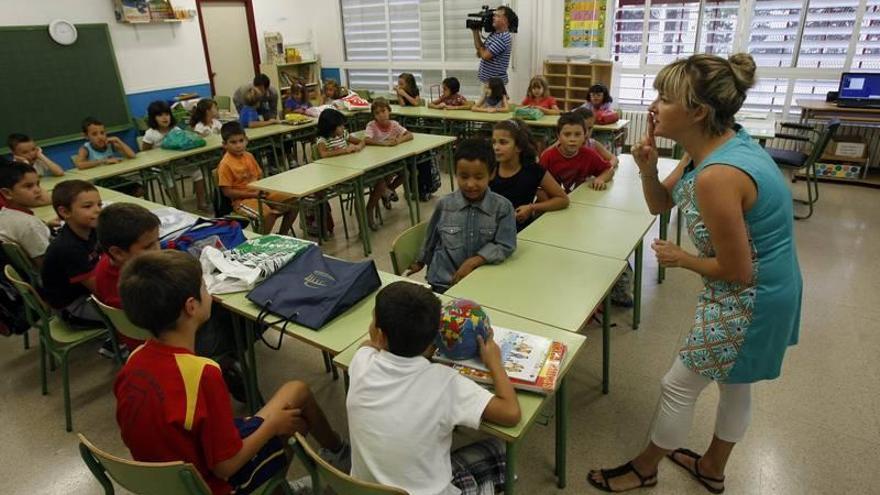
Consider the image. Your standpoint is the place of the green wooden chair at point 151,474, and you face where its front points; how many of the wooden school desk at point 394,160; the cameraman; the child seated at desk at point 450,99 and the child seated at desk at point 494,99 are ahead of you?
4

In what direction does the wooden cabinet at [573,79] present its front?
toward the camera

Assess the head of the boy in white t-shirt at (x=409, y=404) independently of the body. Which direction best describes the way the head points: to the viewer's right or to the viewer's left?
to the viewer's right

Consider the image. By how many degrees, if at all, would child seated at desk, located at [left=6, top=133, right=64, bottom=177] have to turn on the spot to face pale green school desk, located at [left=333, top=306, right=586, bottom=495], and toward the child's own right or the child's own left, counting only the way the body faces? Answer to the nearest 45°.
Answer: approximately 45° to the child's own right

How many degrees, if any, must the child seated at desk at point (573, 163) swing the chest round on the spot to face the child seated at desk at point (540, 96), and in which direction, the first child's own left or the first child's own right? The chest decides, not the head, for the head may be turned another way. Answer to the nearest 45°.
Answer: approximately 180°

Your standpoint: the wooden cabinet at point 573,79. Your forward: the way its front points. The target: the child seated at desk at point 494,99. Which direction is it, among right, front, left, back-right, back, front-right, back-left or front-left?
front-right

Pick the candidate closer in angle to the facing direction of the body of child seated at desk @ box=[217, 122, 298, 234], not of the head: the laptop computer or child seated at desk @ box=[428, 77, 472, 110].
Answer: the laptop computer

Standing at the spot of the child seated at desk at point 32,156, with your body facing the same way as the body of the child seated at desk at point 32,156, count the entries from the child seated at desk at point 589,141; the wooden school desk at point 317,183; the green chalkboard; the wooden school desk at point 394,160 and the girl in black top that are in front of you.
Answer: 4

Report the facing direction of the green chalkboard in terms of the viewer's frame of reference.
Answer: facing the viewer and to the right of the viewer

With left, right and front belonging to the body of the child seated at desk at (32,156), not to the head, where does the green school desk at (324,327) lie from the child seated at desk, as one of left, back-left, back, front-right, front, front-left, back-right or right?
front-right

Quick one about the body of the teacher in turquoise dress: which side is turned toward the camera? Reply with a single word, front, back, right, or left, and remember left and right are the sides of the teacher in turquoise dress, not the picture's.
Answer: left

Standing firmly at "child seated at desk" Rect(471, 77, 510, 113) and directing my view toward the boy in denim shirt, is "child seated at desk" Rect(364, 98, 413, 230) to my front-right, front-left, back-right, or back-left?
front-right

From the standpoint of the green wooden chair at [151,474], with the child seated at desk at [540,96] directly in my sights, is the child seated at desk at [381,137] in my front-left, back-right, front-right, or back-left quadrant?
front-left

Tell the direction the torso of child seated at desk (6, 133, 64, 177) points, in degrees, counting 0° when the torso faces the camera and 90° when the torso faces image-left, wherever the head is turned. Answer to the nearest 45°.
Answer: approximately 315°

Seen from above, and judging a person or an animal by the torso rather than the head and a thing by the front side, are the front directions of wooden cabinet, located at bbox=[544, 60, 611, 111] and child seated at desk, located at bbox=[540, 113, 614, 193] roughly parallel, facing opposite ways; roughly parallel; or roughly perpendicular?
roughly parallel

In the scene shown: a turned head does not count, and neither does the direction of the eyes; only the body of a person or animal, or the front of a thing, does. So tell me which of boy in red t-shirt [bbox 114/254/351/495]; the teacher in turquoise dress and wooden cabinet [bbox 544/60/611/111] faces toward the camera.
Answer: the wooden cabinet

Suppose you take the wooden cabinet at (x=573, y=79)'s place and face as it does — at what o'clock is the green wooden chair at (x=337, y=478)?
The green wooden chair is roughly at 12 o'clock from the wooden cabinet.
